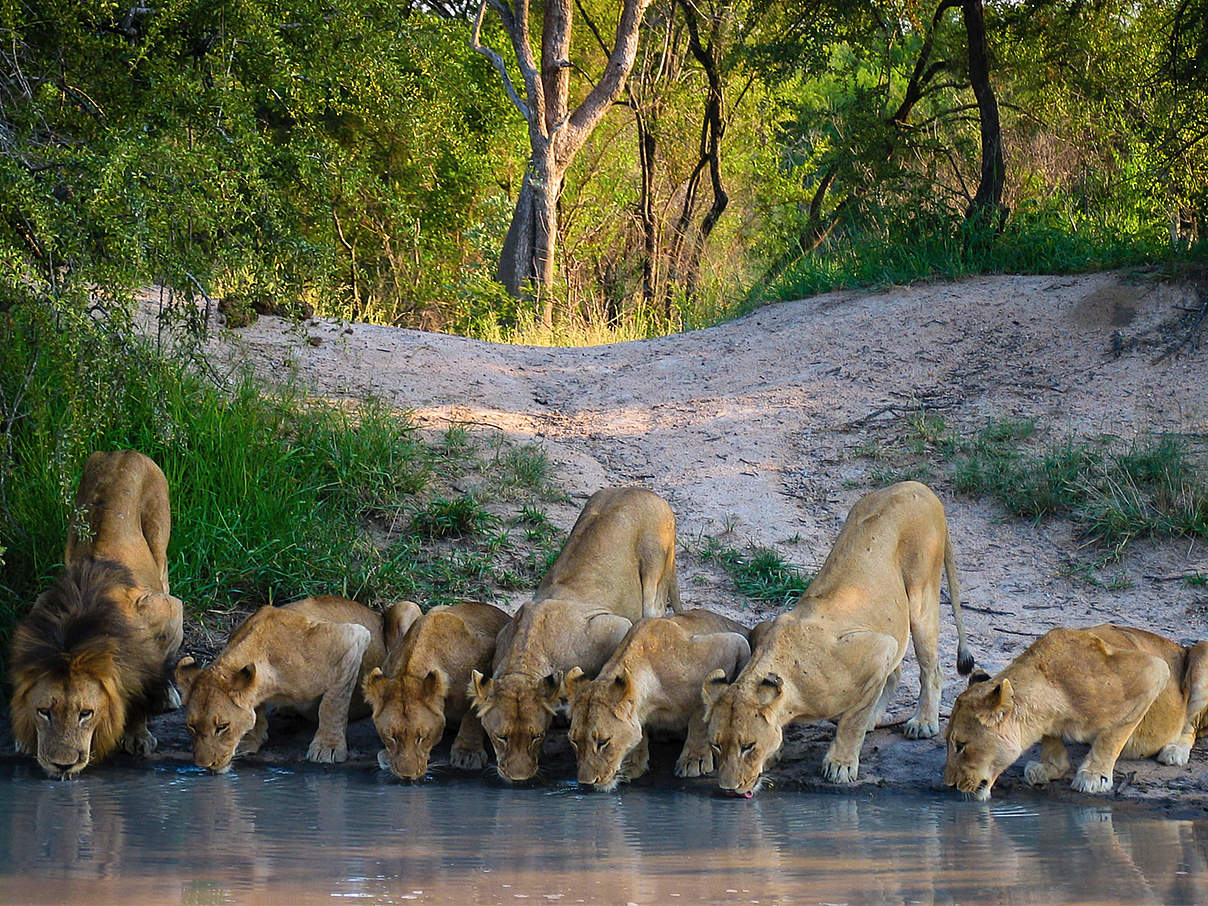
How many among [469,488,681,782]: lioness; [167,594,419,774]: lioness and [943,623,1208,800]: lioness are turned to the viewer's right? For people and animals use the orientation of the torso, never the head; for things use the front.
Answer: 0

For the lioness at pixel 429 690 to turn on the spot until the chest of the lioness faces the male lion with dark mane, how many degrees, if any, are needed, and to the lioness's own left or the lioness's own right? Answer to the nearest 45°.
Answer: approximately 45° to the lioness's own right

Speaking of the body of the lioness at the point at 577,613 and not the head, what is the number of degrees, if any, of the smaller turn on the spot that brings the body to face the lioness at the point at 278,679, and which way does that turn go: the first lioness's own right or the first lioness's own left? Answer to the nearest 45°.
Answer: approximately 45° to the first lioness's own right

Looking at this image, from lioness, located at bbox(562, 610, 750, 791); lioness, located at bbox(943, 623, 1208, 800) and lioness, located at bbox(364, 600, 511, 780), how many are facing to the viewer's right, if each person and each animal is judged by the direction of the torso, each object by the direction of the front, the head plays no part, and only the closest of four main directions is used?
0

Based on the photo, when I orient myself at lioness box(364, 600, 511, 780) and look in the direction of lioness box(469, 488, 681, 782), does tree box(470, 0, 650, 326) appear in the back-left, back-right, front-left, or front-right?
front-left

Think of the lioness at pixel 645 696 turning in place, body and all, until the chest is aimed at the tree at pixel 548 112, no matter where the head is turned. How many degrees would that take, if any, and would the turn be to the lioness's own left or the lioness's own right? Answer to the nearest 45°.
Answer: approximately 135° to the lioness's own right

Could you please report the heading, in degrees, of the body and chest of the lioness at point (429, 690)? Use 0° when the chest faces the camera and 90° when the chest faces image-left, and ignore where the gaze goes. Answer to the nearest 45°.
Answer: approximately 45°

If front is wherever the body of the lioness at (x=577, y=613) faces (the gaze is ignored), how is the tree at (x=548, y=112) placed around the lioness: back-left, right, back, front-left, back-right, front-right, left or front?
back-right

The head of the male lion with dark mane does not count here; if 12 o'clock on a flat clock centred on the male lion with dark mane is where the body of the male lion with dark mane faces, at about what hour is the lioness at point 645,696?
The lioness is roughly at 10 o'clock from the male lion with dark mane.

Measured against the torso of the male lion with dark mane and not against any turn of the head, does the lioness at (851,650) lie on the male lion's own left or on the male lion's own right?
on the male lion's own left

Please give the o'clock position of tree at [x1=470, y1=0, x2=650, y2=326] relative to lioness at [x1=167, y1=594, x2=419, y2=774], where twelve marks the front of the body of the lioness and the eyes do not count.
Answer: The tree is roughly at 5 o'clock from the lioness.

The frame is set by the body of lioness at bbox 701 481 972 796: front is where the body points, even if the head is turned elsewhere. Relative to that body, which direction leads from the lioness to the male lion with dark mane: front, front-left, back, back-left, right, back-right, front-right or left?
front-right

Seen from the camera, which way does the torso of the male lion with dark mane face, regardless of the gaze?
toward the camera

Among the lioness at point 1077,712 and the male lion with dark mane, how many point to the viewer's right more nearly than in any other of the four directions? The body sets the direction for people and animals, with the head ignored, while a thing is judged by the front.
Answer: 0

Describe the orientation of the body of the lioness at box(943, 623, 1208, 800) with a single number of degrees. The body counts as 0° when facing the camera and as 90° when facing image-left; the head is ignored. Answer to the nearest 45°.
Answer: approximately 45°
